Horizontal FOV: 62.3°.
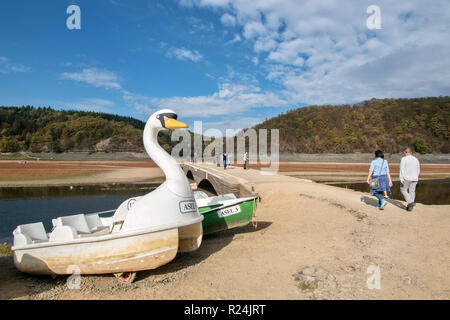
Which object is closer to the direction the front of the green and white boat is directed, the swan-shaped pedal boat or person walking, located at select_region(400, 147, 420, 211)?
the person walking

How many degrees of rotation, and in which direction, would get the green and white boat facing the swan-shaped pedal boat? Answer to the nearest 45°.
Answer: approximately 135° to its right

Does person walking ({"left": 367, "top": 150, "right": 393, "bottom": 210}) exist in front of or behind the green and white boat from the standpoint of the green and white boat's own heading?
in front

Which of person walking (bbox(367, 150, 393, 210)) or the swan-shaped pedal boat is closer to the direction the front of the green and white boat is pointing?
the person walking

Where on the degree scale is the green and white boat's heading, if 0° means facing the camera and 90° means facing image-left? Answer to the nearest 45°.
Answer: approximately 270°
